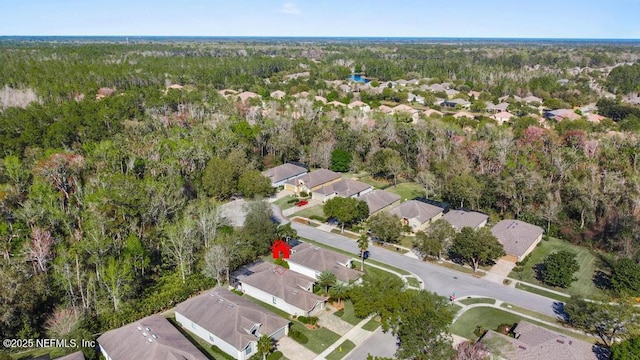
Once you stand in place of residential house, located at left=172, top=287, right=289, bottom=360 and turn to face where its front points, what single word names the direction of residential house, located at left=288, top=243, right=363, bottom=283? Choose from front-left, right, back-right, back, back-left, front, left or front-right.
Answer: left

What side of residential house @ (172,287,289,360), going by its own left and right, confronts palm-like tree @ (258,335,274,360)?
front

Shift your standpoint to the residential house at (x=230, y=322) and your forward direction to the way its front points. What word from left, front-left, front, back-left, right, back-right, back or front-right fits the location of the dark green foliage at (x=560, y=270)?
front-left

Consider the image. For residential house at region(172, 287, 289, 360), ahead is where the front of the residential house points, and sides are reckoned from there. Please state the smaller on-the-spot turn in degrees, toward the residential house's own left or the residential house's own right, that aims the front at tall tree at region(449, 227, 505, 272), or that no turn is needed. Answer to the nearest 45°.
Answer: approximately 45° to the residential house's own left

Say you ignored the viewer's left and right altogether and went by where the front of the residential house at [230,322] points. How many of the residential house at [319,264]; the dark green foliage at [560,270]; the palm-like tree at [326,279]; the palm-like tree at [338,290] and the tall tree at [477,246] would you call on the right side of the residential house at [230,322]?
0

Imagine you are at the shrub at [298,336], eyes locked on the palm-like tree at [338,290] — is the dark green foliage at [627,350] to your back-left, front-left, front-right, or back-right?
front-right

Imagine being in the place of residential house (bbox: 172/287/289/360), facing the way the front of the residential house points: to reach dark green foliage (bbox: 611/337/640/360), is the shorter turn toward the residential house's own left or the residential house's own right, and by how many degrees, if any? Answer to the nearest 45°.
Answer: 0° — it already faces it

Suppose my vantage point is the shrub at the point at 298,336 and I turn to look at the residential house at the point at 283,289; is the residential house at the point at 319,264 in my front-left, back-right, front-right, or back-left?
front-right

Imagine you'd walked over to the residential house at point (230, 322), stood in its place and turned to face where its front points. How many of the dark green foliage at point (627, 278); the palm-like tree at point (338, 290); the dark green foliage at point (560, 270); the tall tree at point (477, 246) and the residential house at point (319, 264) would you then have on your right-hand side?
0

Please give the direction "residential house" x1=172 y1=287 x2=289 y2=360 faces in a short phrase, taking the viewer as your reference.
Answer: facing the viewer and to the right of the viewer

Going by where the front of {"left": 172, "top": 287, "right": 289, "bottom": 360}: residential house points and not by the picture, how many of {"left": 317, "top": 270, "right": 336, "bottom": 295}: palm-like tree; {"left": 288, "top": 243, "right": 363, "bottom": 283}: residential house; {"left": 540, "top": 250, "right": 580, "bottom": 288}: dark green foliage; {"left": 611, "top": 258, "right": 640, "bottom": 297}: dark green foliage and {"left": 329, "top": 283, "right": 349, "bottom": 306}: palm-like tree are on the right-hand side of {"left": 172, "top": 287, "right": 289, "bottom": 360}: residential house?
0

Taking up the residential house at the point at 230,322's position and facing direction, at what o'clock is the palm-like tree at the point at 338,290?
The palm-like tree is roughly at 10 o'clock from the residential house.

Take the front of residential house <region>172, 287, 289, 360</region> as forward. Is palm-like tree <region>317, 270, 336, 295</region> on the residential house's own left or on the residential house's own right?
on the residential house's own left

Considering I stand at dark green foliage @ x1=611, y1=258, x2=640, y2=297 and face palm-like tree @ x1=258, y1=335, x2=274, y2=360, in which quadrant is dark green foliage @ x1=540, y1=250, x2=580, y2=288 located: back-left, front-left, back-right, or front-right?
front-right

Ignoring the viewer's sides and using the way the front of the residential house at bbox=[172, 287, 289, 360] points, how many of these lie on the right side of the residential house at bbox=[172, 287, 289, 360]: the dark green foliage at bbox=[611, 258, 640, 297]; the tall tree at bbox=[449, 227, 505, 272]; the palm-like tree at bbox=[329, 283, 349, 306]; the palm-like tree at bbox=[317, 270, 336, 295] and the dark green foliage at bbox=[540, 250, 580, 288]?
0

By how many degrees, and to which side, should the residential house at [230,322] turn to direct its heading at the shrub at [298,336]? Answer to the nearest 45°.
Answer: approximately 45° to its left

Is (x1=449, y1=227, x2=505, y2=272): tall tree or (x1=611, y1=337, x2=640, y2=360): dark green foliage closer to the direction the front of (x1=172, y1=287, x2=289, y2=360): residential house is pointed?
the dark green foliage

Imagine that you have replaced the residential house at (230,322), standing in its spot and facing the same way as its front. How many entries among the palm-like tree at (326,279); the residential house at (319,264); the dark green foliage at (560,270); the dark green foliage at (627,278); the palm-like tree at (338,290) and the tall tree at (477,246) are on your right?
0

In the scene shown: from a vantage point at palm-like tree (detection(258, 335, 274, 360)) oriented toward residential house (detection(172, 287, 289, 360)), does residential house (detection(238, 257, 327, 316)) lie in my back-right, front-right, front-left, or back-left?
front-right

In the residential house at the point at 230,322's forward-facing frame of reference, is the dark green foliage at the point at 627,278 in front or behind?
in front

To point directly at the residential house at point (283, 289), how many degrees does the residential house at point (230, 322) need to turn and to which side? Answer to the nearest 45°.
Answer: approximately 90° to its left
